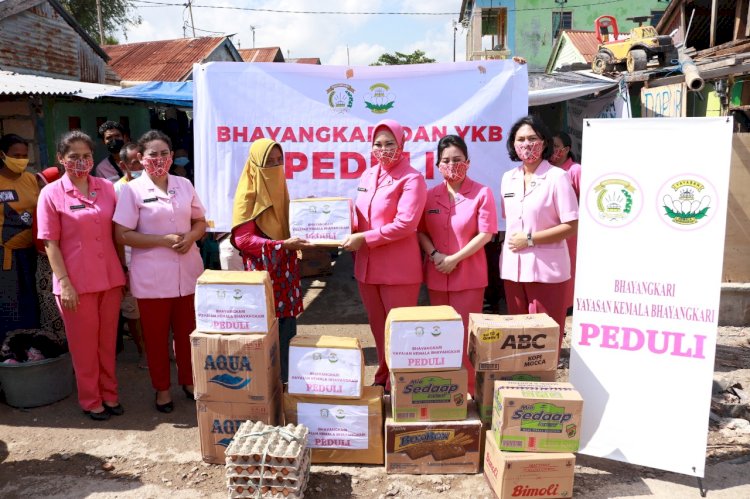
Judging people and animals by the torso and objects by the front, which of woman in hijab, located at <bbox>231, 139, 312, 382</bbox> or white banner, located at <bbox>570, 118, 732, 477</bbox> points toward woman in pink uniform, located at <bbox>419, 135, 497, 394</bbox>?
the woman in hijab

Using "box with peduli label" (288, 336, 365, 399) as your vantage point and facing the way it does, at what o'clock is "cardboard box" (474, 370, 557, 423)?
The cardboard box is roughly at 9 o'clock from the box with peduli label.

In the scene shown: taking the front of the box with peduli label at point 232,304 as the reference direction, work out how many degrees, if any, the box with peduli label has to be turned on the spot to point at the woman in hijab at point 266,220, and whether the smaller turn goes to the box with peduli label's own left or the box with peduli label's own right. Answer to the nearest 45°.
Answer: approximately 180°

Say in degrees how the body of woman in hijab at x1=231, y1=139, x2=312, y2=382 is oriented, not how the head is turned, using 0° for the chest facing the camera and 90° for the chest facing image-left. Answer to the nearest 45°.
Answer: approximately 270°

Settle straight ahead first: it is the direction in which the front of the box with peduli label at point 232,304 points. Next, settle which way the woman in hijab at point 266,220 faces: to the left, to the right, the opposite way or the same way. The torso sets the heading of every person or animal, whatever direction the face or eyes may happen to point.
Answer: to the left

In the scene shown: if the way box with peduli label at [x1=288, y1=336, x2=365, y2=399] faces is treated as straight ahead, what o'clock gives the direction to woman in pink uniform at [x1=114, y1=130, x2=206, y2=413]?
The woman in pink uniform is roughly at 4 o'clock from the box with peduli label.

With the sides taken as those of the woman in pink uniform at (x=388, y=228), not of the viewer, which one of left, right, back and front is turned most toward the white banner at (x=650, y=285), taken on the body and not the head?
left

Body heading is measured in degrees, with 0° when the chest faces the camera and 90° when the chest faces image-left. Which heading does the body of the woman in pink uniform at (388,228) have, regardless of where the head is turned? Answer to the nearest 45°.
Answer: approximately 45°

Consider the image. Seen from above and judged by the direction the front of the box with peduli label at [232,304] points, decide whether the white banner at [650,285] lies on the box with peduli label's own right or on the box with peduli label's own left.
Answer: on the box with peduli label's own left

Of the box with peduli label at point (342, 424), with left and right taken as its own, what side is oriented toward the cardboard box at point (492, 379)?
left

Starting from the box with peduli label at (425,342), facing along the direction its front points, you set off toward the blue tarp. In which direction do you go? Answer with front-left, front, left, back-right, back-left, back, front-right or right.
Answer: back-right

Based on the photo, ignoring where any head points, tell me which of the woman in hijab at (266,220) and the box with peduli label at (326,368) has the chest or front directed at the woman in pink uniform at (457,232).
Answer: the woman in hijab
